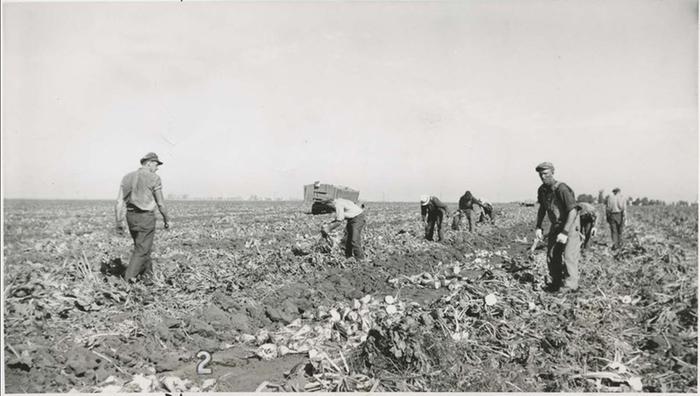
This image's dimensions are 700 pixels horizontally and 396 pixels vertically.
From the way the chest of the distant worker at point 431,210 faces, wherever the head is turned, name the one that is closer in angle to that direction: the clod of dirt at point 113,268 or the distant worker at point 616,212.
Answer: the clod of dirt

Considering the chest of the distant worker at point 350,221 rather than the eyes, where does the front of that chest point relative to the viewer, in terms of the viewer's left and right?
facing to the left of the viewer

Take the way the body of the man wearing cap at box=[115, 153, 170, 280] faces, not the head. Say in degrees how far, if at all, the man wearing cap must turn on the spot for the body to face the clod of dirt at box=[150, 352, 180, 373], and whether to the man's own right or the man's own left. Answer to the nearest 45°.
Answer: approximately 135° to the man's own right

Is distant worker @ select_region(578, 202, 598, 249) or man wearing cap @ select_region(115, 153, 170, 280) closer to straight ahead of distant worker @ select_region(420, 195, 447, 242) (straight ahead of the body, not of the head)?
the man wearing cap

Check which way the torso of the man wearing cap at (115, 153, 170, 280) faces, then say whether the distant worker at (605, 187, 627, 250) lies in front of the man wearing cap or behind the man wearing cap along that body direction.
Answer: in front

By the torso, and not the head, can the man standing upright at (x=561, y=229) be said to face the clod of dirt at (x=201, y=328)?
yes

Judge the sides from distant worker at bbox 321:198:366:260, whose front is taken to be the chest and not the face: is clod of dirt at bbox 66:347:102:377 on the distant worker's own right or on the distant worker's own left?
on the distant worker's own left

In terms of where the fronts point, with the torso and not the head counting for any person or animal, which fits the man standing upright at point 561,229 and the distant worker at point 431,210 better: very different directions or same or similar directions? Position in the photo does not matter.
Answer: same or similar directions

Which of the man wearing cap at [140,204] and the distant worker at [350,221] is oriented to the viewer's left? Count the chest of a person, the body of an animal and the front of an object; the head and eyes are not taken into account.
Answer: the distant worker

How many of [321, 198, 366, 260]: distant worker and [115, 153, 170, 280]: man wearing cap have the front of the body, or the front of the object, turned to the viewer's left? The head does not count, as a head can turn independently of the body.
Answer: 1
